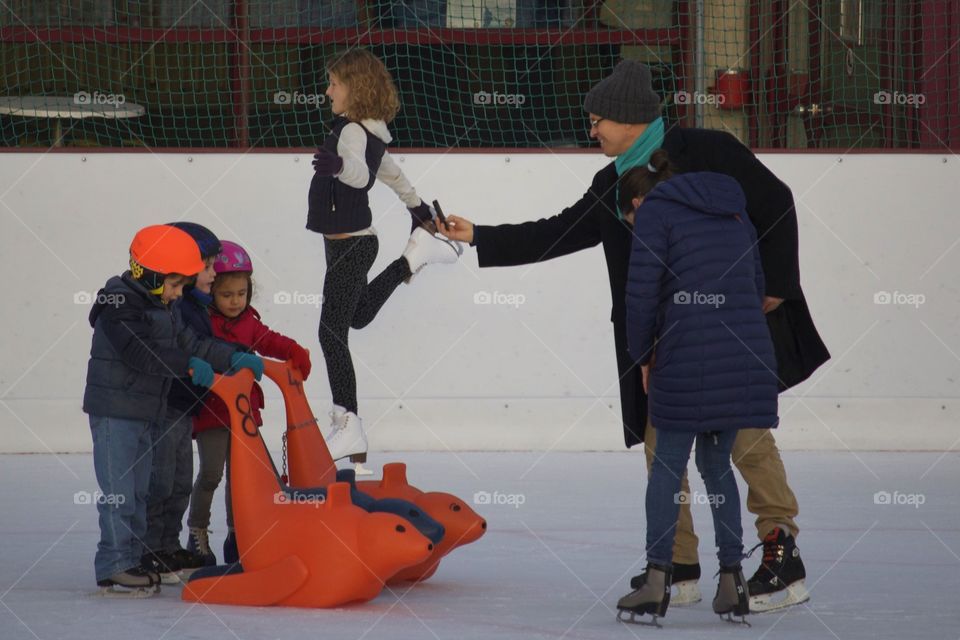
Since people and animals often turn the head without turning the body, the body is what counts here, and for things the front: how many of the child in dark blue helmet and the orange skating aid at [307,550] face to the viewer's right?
2

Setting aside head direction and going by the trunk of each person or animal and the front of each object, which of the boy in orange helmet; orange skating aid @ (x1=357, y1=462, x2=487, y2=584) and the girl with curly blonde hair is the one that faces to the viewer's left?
the girl with curly blonde hair

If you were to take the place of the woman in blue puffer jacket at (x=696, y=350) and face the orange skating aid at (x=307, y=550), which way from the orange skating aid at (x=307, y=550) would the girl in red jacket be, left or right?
right

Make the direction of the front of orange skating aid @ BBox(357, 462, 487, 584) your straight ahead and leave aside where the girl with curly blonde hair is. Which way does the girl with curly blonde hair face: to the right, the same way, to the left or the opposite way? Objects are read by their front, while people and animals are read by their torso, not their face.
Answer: the opposite way

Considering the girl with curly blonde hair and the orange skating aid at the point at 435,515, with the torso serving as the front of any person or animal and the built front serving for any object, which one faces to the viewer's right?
the orange skating aid

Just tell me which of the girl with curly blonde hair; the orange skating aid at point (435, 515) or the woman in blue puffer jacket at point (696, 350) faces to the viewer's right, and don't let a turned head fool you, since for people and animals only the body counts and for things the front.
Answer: the orange skating aid

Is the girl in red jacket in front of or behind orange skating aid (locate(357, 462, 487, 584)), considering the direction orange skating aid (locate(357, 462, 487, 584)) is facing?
behind

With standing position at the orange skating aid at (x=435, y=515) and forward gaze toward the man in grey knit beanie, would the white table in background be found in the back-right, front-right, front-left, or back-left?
back-left

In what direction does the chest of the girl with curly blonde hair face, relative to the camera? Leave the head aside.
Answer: to the viewer's left

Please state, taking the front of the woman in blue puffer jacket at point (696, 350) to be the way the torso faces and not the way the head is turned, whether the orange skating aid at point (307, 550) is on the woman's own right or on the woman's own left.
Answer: on the woman's own left

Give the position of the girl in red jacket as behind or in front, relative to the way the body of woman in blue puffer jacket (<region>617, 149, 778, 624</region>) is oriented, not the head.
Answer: in front

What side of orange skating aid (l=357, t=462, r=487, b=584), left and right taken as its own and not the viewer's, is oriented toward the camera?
right

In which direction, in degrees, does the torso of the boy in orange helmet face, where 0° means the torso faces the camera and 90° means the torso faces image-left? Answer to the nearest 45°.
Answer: approximately 270°

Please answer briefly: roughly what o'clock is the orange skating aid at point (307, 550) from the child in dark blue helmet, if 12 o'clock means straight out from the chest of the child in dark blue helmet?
The orange skating aid is roughly at 2 o'clock from the child in dark blue helmet.

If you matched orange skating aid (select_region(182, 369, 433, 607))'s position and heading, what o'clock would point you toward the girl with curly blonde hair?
The girl with curly blonde hair is roughly at 9 o'clock from the orange skating aid.

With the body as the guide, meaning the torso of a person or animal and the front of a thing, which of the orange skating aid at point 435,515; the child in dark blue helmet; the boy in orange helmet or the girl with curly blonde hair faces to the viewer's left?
the girl with curly blonde hair
